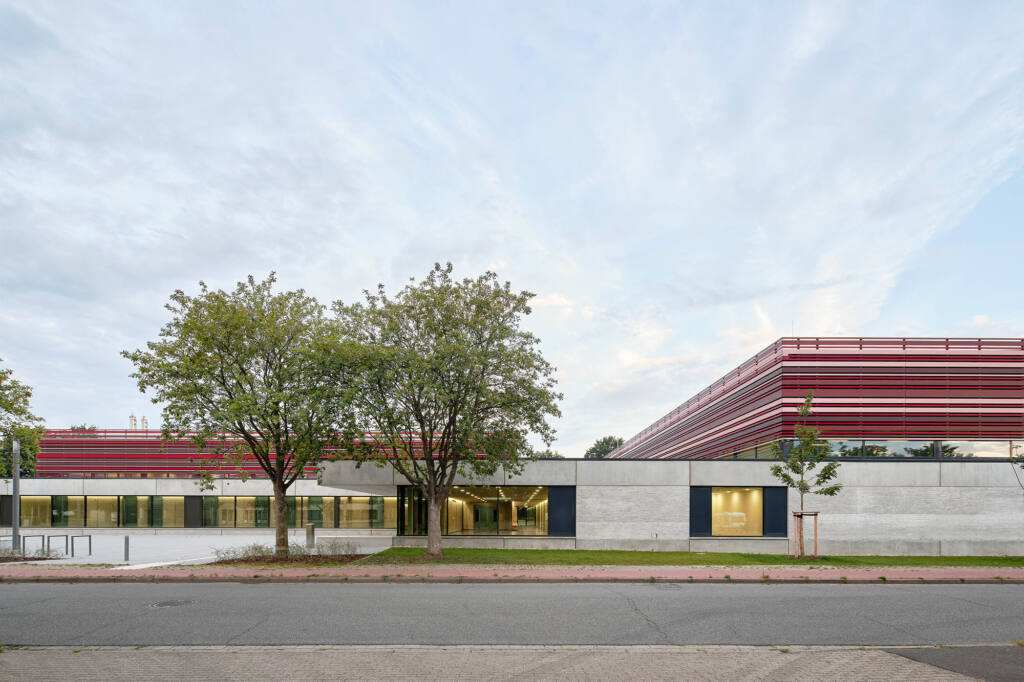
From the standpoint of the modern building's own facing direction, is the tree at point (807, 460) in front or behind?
in front

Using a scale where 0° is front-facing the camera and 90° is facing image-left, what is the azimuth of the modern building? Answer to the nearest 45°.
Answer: approximately 0°

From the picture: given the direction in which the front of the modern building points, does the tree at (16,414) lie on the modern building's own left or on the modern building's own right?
on the modern building's own right
